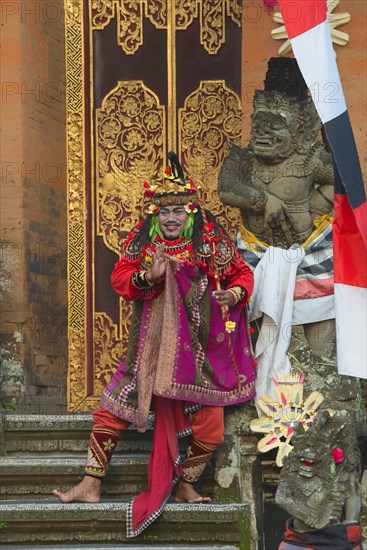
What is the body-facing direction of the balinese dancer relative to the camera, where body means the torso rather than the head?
toward the camera
